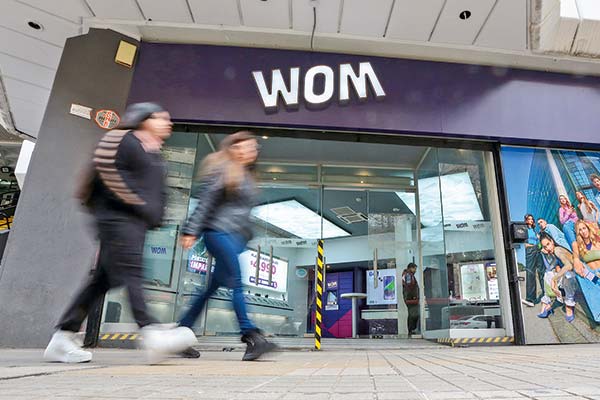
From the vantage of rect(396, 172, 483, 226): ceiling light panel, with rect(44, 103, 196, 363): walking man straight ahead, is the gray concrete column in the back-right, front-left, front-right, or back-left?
front-right

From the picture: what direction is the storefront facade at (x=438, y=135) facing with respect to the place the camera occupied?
facing the viewer

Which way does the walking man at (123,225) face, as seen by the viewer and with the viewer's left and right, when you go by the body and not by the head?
facing to the right of the viewer

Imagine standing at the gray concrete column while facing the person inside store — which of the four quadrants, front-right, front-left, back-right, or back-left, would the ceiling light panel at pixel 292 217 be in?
front-left

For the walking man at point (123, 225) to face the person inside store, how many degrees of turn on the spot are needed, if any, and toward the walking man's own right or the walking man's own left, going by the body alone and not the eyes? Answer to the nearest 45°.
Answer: approximately 45° to the walking man's own left

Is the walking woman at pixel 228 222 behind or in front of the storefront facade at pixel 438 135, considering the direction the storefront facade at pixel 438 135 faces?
in front

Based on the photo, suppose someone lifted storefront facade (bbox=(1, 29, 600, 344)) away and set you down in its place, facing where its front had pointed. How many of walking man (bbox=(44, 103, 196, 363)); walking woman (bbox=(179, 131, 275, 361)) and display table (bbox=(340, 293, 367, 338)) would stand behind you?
1
